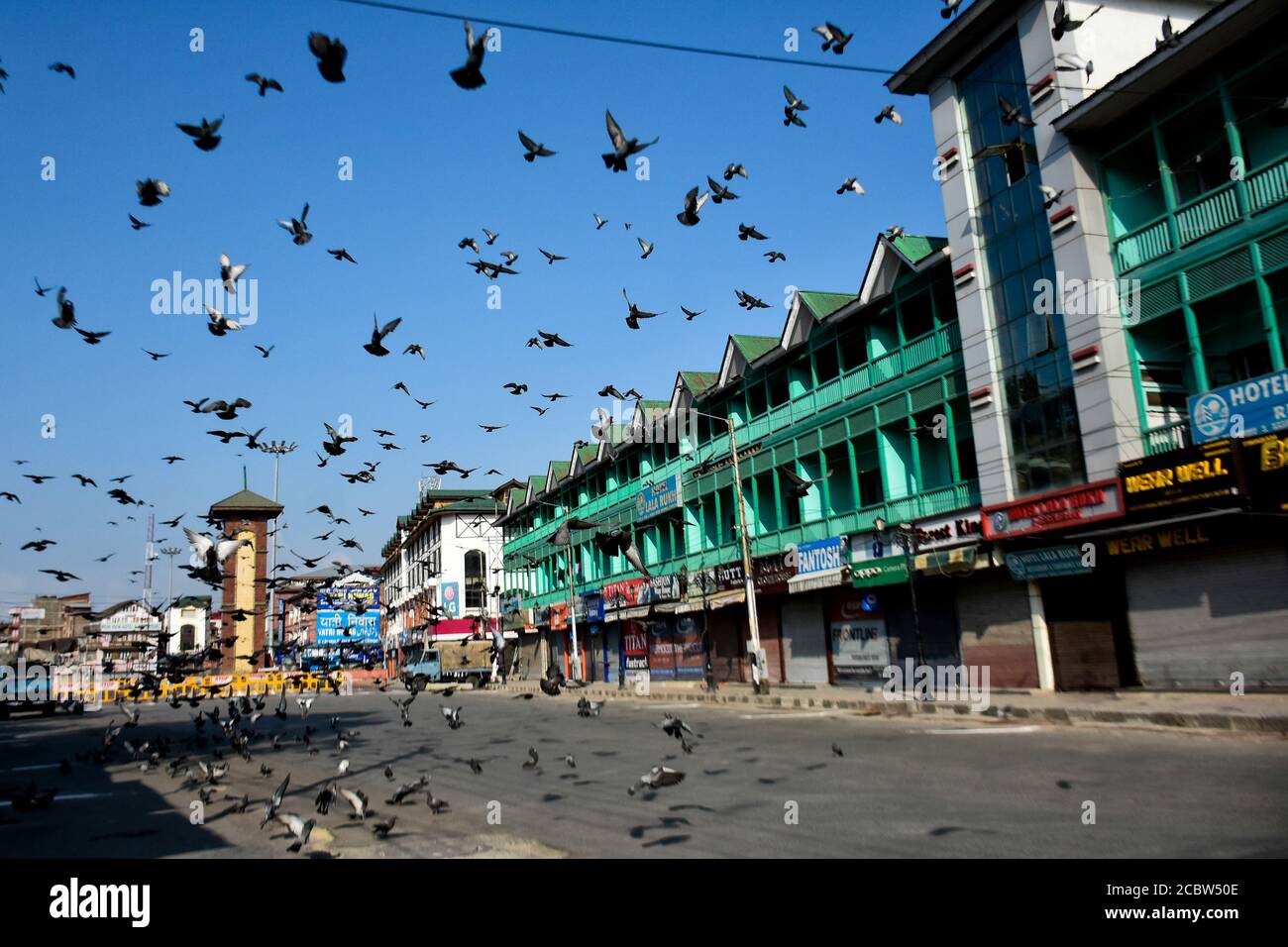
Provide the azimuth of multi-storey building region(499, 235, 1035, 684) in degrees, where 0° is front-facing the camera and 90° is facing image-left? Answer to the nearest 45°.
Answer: approximately 45°

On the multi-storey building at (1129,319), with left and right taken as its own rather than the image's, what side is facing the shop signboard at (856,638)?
right

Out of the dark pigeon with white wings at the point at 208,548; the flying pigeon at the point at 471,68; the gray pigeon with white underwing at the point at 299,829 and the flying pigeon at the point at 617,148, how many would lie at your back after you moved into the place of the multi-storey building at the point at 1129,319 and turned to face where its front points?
0

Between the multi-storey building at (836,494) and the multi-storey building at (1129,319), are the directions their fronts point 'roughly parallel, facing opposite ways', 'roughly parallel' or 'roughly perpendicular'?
roughly parallel

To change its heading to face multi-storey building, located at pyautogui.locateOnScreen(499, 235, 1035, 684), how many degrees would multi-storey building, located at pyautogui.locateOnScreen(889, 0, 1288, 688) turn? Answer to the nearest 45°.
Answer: approximately 90° to its right

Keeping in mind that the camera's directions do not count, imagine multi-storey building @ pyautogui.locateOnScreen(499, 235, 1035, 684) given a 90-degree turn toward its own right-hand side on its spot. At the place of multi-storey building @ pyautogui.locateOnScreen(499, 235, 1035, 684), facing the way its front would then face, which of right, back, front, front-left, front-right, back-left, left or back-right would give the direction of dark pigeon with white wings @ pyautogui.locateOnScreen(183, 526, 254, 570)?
left

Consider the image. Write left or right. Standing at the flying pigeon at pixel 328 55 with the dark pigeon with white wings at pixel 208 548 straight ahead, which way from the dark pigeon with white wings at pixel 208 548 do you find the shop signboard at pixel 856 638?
right

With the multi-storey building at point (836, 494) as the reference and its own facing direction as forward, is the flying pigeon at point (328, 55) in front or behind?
in front

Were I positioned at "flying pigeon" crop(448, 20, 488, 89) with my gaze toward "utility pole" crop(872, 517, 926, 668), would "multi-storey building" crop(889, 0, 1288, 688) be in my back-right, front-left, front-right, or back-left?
front-right

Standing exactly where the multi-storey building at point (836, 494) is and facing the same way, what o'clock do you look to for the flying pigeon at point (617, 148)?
The flying pigeon is roughly at 11 o'clock from the multi-storey building.

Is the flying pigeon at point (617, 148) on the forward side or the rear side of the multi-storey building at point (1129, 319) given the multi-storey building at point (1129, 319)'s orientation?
on the forward side

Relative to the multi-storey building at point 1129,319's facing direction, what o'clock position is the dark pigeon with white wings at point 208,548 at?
The dark pigeon with white wings is roughly at 12 o'clock from the multi-storey building.

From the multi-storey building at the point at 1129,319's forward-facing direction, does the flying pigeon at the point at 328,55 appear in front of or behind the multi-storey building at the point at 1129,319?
in front

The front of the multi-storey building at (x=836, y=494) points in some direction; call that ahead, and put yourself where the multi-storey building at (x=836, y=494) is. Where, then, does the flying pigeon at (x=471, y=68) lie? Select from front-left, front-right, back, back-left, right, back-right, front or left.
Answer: front-left

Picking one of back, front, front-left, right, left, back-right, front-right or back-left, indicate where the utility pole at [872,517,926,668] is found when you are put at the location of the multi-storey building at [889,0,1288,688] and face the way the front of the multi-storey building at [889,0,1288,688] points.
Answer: right

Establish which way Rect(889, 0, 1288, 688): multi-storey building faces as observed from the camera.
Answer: facing the viewer and to the left of the viewer

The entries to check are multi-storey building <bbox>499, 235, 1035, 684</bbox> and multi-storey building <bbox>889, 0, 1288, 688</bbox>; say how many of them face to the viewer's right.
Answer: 0
